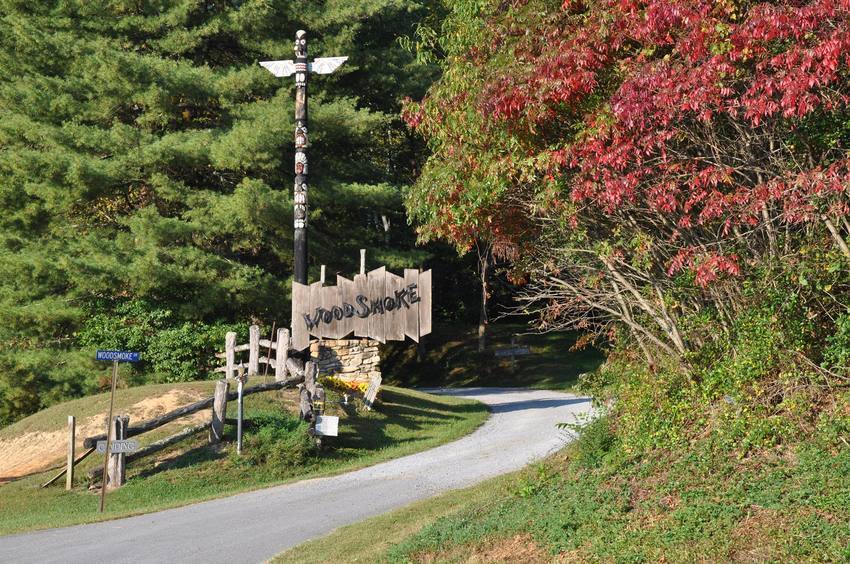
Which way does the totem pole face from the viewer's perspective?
toward the camera

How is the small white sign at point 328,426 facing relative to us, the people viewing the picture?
facing the viewer

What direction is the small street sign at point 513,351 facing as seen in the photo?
toward the camera

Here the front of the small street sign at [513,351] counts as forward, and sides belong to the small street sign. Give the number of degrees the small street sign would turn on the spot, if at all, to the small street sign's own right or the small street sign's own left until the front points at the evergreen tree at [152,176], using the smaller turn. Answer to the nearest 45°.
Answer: approximately 45° to the small street sign's own right

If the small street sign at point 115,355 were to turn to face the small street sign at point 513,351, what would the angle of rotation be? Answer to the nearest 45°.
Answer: approximately 135° to its left

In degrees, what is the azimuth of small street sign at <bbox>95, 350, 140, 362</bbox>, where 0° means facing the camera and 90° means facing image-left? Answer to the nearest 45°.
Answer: approximately 0°
